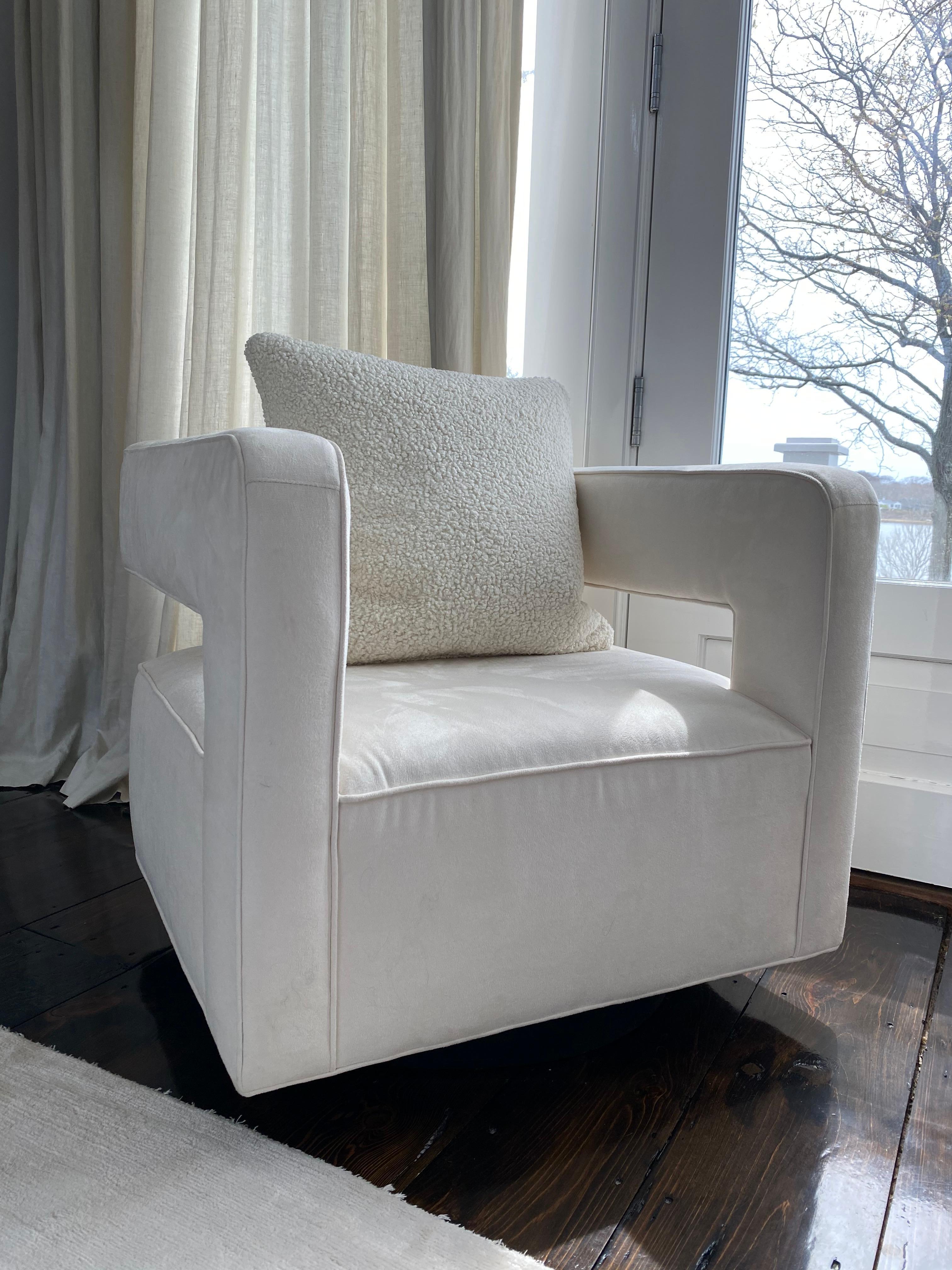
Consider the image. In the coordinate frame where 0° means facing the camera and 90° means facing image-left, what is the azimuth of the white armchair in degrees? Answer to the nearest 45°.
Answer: approximately 315°

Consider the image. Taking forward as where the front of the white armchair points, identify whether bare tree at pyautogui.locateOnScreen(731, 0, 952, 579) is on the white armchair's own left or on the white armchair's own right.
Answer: on the white armchair's own left

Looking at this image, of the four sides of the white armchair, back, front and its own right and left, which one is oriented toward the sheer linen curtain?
back
